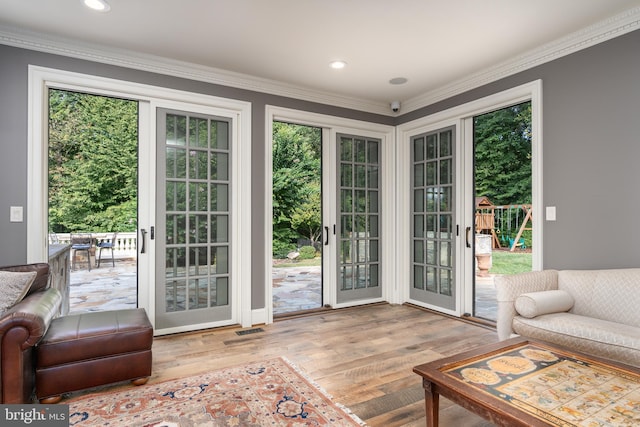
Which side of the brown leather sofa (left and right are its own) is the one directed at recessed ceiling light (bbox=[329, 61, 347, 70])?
left

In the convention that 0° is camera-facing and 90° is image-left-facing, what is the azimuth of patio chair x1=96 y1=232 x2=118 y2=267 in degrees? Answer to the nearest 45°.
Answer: approximately 90°

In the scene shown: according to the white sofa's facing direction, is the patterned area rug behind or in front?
in front

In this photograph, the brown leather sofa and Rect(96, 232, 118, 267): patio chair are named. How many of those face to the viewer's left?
1

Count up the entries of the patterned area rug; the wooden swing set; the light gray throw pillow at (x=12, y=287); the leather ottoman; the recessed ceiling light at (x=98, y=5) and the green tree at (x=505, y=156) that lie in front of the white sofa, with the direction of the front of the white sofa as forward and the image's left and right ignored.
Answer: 4

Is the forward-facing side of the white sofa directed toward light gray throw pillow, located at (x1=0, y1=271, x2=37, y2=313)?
yes

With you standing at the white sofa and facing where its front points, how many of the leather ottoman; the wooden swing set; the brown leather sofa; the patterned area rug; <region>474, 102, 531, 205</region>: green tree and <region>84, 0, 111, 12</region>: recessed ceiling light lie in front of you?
4

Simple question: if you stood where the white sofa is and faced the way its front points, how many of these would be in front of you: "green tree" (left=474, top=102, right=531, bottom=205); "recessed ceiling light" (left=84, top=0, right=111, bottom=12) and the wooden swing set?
1

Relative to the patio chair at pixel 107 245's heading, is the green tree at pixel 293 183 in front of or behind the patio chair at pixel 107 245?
behind

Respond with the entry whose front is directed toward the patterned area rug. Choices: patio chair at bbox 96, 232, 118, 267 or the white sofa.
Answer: the white sofa

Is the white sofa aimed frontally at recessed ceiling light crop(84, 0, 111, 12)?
yes

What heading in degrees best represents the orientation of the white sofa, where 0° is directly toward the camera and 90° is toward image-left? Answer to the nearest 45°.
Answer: approximately 45°
